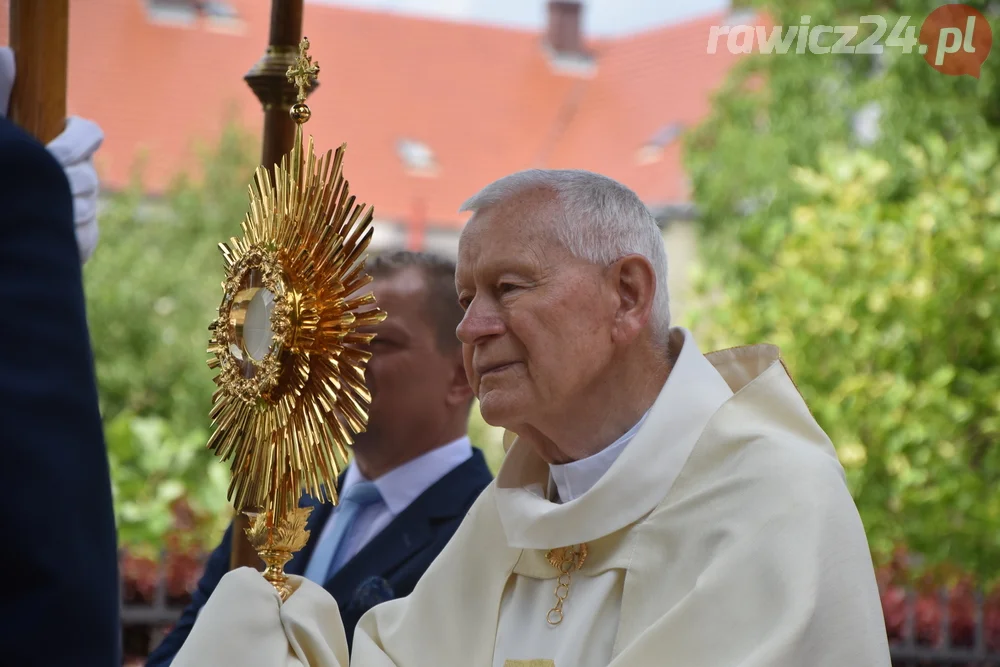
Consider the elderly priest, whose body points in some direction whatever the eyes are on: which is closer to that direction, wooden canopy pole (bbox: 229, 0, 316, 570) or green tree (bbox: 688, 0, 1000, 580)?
the wooden canopy pole

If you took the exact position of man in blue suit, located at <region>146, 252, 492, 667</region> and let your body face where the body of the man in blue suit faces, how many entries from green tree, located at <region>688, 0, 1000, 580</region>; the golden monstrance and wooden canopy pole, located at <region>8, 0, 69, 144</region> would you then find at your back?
1

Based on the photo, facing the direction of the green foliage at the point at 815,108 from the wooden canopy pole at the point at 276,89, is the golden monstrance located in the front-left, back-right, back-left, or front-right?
back-right

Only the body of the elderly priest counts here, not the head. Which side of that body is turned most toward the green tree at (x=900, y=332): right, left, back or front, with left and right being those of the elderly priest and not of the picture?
back

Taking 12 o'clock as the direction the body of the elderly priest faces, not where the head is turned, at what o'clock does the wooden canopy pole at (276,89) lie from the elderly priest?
The wooden canopy pole is roughly at 2 o'clock from the elderly priest.

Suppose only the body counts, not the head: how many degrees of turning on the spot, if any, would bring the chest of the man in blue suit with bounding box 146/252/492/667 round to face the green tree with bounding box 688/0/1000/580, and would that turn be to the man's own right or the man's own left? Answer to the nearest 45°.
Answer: approximately 180°

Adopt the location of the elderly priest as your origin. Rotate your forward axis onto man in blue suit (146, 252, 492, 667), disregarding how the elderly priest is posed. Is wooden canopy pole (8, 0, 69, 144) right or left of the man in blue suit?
left

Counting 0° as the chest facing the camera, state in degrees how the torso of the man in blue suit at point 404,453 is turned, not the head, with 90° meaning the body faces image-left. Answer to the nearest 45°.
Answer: approximately 45°

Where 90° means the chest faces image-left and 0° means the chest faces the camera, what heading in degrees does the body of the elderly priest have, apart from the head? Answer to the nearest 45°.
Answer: approximately 45°
